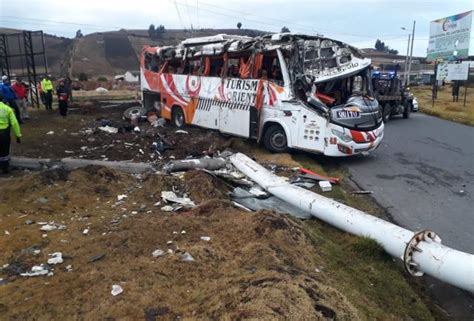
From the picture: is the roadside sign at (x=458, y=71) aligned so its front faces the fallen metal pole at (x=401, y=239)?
yes

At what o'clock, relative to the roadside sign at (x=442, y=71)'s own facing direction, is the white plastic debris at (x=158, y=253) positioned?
The white plastic debris is roughly at 12 o'clock from the roadside sign.

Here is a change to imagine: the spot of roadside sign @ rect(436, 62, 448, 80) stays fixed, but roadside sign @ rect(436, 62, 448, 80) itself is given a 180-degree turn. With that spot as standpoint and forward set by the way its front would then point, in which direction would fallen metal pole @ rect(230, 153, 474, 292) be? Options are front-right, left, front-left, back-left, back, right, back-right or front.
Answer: back

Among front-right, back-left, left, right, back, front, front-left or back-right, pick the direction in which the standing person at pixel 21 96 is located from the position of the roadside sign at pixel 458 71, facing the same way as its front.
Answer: front-right

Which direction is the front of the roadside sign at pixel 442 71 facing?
toward the camera

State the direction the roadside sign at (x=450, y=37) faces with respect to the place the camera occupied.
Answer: facing the viewer and to the left of the viewer

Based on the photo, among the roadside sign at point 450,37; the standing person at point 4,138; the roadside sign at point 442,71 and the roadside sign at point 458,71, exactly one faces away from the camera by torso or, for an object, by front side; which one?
the standing person

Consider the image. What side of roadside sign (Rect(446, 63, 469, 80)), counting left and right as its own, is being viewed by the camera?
front

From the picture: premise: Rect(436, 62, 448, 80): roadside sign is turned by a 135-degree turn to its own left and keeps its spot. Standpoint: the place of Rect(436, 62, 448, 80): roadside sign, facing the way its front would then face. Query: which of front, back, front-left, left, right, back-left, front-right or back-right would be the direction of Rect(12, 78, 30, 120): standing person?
back

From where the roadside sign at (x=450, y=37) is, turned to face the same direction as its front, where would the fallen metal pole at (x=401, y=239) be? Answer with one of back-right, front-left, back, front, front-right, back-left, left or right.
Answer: front-left

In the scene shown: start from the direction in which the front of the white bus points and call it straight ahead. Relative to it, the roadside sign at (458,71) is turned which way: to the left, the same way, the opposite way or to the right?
to the right
